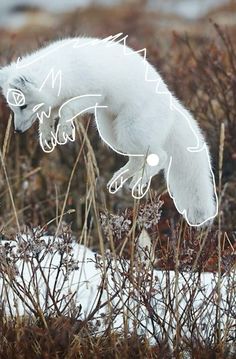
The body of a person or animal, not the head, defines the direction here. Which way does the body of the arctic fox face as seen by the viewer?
to the viewer's left
